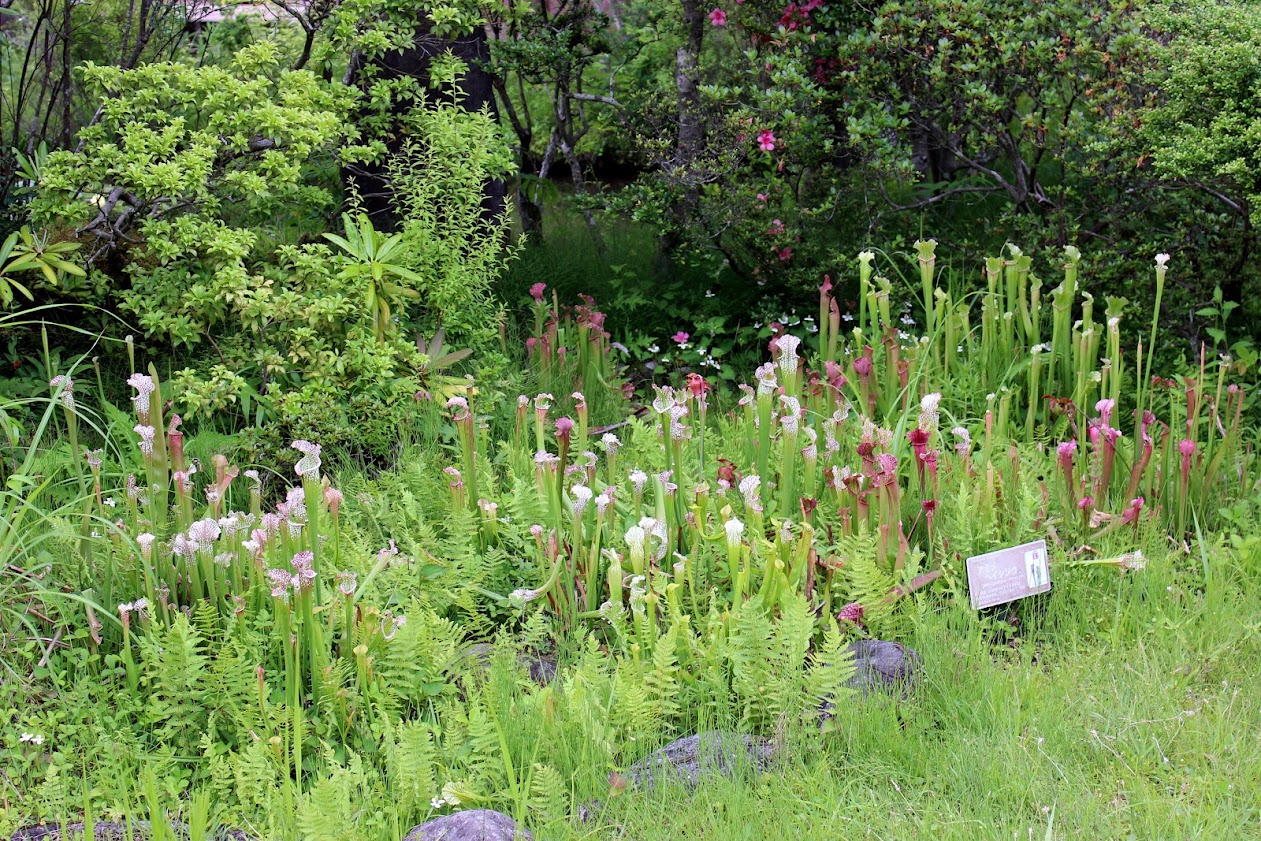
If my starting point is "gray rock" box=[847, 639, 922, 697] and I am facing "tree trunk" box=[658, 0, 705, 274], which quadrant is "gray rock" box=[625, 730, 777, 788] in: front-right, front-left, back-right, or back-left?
back-left

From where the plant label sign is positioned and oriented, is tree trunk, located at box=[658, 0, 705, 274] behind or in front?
behind

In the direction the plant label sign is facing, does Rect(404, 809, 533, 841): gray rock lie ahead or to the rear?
ahead

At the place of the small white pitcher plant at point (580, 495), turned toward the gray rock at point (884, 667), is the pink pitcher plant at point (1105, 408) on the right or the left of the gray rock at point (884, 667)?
left

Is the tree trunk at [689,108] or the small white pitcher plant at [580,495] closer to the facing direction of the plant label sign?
the small white pitcher plant

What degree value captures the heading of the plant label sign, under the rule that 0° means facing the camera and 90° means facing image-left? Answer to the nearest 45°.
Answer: approximately 0°

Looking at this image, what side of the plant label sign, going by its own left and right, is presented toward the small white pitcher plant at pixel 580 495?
right

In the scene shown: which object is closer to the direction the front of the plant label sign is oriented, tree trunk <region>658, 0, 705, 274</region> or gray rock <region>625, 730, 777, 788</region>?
the gray rock

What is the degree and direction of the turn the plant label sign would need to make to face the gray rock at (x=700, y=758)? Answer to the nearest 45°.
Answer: approximately 45° to its right
